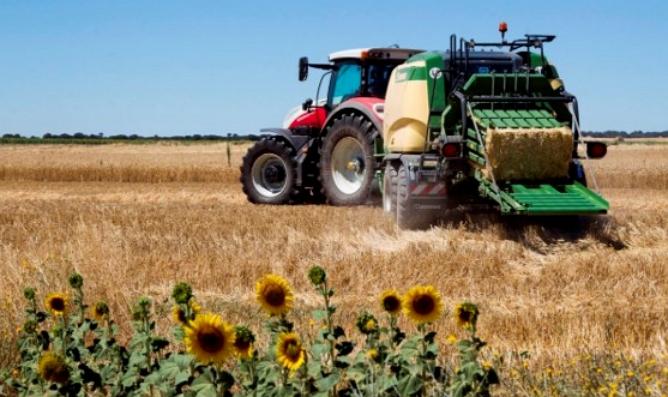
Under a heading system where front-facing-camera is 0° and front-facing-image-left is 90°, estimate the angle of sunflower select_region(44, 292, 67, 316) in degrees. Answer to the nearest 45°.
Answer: approximately 0°

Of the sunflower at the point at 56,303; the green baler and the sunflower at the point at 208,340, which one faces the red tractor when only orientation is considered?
the green baler

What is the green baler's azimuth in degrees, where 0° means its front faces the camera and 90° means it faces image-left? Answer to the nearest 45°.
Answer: approximately 135°

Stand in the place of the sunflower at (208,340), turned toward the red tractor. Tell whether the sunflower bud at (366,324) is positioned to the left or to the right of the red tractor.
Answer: right

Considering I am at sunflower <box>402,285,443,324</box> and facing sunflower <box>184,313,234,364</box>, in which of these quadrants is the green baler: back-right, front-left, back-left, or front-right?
back-right

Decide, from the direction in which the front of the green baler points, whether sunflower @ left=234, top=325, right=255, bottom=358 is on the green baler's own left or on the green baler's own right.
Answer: on the green baler's own left
